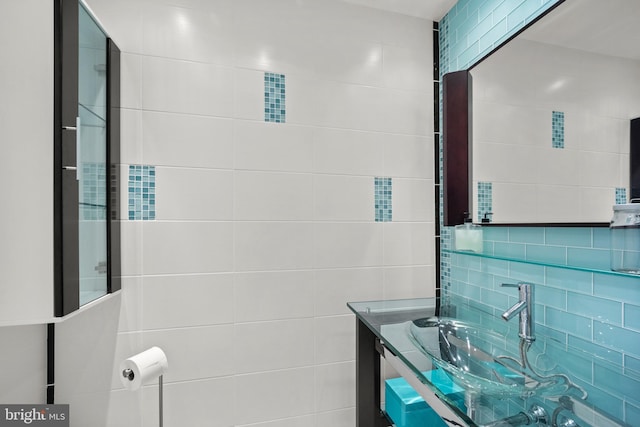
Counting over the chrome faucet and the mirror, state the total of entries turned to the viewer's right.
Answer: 0

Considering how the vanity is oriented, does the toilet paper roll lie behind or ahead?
ahead

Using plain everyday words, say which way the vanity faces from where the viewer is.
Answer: facing the viewer and to the left of the viewer

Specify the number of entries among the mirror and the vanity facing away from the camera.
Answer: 0

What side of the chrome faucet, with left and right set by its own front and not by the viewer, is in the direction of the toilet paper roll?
front

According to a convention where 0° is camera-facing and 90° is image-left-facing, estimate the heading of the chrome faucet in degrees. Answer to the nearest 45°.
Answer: approximately 45°
